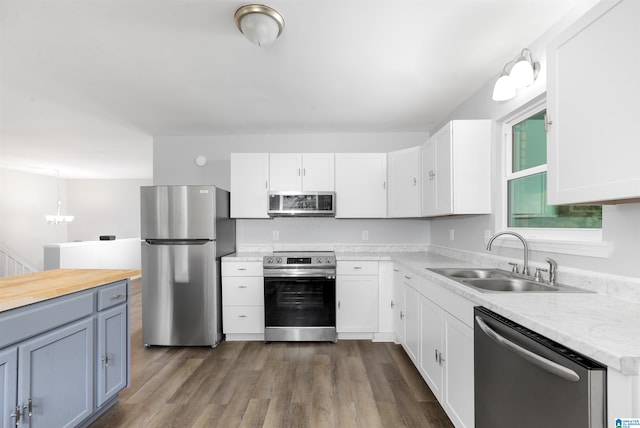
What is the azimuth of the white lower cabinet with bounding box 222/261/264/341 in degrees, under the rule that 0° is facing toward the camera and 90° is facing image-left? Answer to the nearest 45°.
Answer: approximately 0°

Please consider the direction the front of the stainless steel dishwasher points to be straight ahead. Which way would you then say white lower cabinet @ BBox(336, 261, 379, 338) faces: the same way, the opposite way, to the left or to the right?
to the left

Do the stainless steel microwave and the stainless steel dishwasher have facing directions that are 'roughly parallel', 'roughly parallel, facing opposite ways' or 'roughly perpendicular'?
roughly perpendicular

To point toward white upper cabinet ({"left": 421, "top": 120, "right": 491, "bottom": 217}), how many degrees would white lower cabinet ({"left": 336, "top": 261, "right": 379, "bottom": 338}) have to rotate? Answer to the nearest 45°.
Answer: approximately 45° to its left

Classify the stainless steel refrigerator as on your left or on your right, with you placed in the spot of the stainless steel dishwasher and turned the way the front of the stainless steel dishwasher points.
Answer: on your right
